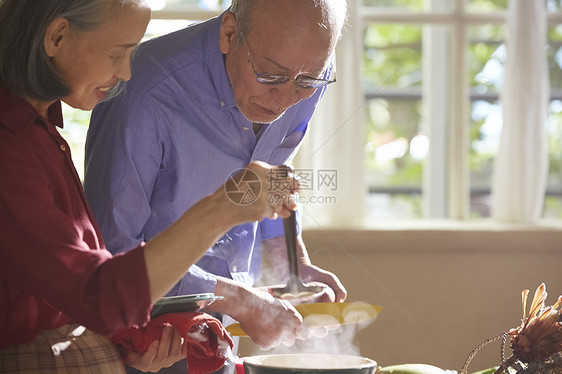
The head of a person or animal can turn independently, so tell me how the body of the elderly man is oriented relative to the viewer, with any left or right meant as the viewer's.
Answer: facing the viewer and to the right of the viewer

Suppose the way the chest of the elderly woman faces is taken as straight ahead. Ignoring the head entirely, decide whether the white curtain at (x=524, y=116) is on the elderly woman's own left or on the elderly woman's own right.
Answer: on the elderly woman's own left

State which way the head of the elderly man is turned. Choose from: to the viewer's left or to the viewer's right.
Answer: to the viewer's right

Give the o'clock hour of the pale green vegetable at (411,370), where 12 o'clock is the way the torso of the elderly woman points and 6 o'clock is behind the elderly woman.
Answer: The pale green vegetable is roughly at 11 o'clock from the elderly woman.

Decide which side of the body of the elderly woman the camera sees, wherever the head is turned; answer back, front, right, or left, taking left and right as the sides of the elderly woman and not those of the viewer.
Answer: right

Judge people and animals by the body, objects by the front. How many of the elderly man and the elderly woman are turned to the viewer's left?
0

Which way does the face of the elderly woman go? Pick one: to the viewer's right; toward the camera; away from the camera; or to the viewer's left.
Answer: to the viewer's right

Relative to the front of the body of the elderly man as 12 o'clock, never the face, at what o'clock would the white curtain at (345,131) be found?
The white curtain is roughly at 8 o'clock from the elderly man.
